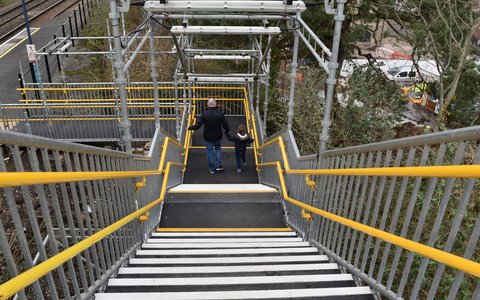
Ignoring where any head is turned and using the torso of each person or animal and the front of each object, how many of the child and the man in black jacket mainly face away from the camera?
2

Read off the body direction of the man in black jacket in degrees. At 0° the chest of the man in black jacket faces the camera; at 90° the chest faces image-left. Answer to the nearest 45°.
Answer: approximately 180°

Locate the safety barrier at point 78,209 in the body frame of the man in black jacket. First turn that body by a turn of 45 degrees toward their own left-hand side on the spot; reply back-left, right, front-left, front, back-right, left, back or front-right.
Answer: back-left

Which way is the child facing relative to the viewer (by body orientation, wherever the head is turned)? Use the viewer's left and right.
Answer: facing away from the viewer

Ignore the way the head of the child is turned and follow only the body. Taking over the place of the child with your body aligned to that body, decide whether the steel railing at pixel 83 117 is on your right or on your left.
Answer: on your left

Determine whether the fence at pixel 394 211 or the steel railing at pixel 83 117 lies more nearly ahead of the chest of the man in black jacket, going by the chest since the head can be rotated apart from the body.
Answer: the steel railing

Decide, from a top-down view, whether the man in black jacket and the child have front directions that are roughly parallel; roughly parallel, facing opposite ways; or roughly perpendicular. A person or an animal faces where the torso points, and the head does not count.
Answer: roughly parallel

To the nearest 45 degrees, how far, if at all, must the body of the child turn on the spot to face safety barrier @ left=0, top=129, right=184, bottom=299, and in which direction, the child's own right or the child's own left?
approximately 180°
